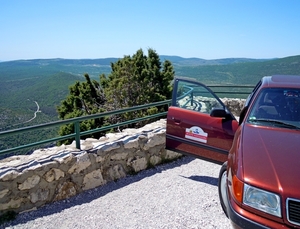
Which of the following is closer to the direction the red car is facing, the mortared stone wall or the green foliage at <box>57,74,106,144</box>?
the mortared stone wall

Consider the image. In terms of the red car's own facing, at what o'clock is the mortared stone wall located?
The mortared stone wall is roughly at 3 o'clock from the red car.

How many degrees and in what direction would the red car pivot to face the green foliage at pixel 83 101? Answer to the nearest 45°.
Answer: approximately 135° to its right

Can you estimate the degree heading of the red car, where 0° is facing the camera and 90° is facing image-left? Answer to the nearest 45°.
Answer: approximately 0°

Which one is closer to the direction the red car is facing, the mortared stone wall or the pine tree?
the mortared stone wall

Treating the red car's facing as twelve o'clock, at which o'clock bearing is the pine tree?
The pine tree is roughly at 5 o'clock from the red car.
